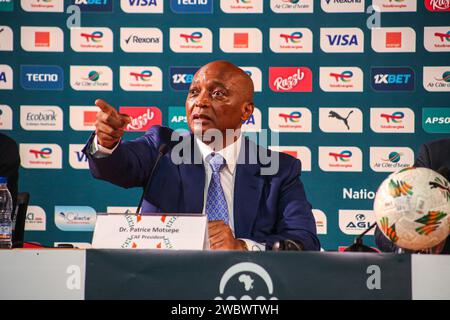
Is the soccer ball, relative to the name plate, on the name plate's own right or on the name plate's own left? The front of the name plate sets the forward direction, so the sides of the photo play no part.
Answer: on the name plate's own left

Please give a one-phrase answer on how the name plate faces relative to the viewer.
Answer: facing the viewer

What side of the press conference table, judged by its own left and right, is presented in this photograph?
front

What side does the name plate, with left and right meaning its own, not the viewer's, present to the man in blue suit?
back

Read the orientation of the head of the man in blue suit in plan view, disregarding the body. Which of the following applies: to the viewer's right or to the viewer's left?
to the viewer's left

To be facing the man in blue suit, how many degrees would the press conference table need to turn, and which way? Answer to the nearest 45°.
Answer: approximately 180°
